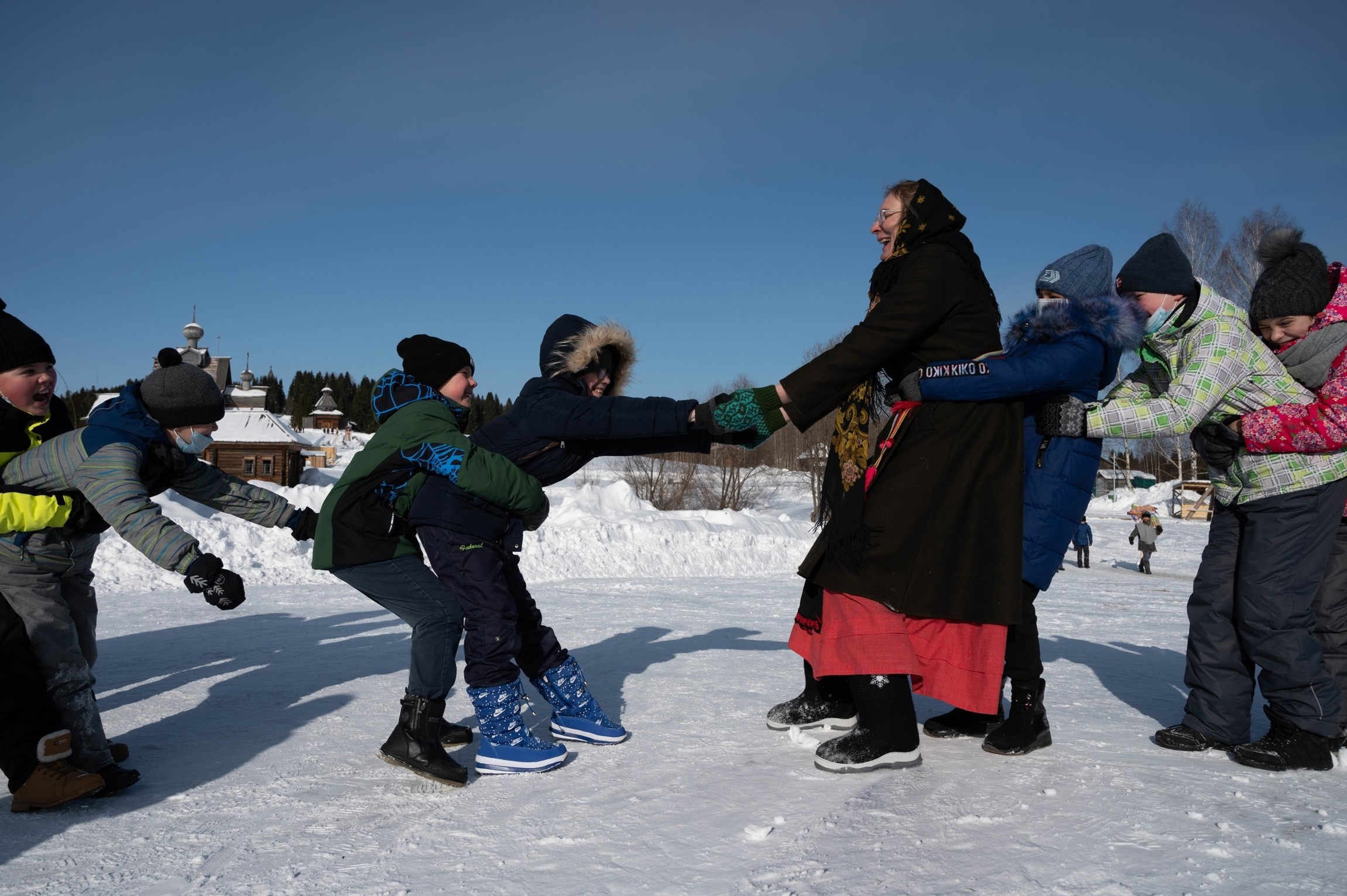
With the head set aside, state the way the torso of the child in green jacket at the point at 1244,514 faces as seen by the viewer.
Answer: to the viewer's left

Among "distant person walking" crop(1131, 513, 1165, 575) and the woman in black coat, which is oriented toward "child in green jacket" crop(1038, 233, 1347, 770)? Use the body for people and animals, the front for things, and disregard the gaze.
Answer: the distant person walking

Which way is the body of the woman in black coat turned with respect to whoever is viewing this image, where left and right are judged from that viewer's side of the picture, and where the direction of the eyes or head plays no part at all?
facing to the left of the viewer

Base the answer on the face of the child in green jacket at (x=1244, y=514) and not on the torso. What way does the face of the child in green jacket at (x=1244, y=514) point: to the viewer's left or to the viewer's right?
to the viewer's left

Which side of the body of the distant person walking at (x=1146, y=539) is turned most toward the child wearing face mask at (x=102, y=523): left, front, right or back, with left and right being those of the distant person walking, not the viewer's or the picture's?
front

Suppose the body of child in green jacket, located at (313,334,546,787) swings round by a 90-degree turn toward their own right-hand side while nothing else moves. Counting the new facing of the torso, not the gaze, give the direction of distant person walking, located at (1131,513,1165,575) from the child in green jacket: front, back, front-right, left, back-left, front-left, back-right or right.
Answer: back-left

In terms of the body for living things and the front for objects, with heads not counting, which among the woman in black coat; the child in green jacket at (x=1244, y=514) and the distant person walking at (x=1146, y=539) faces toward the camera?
the distant person walking

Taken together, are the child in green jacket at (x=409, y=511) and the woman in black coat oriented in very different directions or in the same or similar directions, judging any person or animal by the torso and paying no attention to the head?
very different directions

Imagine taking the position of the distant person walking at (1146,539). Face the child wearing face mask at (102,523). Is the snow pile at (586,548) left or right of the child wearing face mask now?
right

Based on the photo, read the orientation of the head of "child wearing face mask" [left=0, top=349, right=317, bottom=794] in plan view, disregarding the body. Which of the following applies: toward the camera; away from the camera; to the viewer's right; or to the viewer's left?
to the viewer's right

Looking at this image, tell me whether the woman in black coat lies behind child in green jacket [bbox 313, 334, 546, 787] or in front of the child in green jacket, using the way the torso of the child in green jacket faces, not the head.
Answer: in front

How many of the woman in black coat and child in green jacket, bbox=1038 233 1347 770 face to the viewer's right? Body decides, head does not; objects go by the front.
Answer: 0

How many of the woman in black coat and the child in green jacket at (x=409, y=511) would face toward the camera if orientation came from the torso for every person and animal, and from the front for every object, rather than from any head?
0

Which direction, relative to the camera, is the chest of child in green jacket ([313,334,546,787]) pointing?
to the viewer's right

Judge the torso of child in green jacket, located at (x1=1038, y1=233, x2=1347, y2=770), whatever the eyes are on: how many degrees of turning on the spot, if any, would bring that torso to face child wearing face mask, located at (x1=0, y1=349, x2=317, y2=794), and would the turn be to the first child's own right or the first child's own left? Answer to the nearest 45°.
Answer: approximately 45° to the first child's own left

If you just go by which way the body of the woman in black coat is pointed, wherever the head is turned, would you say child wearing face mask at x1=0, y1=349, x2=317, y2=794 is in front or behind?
in front
